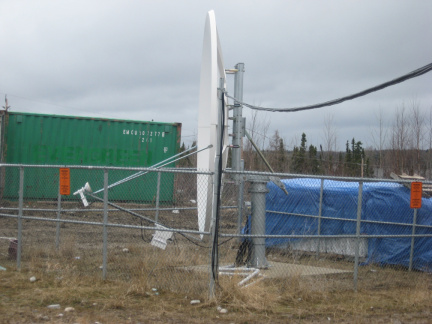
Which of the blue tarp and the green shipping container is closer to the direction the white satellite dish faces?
the green shipping container

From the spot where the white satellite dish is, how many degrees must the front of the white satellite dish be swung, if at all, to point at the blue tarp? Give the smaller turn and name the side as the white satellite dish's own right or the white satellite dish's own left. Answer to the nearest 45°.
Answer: approximately 135° to the white satellite dish's own right

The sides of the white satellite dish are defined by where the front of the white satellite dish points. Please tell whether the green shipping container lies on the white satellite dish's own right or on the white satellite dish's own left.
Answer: on the white satellite dish's own right

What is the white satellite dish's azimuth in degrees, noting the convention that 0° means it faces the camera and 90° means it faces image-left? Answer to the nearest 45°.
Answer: approximately 90°
